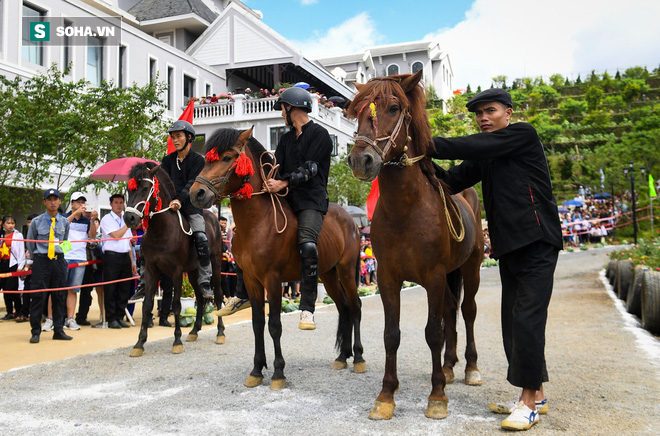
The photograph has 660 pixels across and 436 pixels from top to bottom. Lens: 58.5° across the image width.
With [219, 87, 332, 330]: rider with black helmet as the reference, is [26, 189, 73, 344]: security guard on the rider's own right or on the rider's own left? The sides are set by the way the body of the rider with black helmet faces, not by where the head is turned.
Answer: on the rider's own right

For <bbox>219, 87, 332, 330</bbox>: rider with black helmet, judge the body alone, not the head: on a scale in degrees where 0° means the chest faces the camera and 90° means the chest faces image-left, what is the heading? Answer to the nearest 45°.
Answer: approximately 45°

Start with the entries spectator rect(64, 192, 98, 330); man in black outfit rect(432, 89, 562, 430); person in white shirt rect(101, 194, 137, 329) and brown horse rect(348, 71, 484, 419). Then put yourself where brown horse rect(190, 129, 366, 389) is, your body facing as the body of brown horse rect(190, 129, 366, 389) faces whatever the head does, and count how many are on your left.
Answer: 2

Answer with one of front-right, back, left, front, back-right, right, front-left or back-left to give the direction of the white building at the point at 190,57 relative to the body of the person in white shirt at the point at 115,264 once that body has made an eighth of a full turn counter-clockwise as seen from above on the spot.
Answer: left

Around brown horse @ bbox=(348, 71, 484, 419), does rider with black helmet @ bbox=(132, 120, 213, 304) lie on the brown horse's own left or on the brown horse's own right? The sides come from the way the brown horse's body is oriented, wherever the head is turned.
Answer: on the brown horse's own right

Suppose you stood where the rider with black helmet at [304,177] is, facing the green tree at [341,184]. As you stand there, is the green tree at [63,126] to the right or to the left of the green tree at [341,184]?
left

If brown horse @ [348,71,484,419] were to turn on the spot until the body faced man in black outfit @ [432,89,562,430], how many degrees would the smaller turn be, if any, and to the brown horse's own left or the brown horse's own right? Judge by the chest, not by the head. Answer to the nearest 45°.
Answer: approximately 135° to the brown horse's own left

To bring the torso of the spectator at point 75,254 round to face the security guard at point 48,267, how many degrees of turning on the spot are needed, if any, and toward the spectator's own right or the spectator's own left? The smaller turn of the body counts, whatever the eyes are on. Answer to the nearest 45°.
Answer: approximately 45° to the spectator's own right

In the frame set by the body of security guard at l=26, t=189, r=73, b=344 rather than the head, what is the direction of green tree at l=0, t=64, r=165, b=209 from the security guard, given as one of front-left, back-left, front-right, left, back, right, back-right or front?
back

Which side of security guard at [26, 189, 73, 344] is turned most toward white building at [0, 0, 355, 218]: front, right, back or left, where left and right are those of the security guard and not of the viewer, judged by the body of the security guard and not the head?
back

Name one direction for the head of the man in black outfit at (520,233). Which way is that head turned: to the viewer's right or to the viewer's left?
to the viewer's left
